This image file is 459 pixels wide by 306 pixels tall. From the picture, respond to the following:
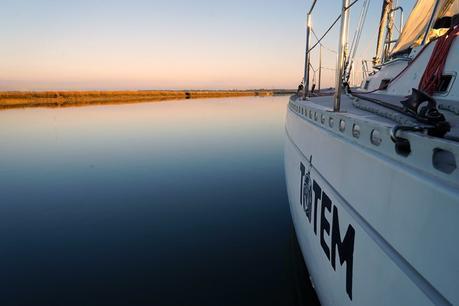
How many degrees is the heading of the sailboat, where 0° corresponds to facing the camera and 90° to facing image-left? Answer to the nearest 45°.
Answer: approximately 135°
